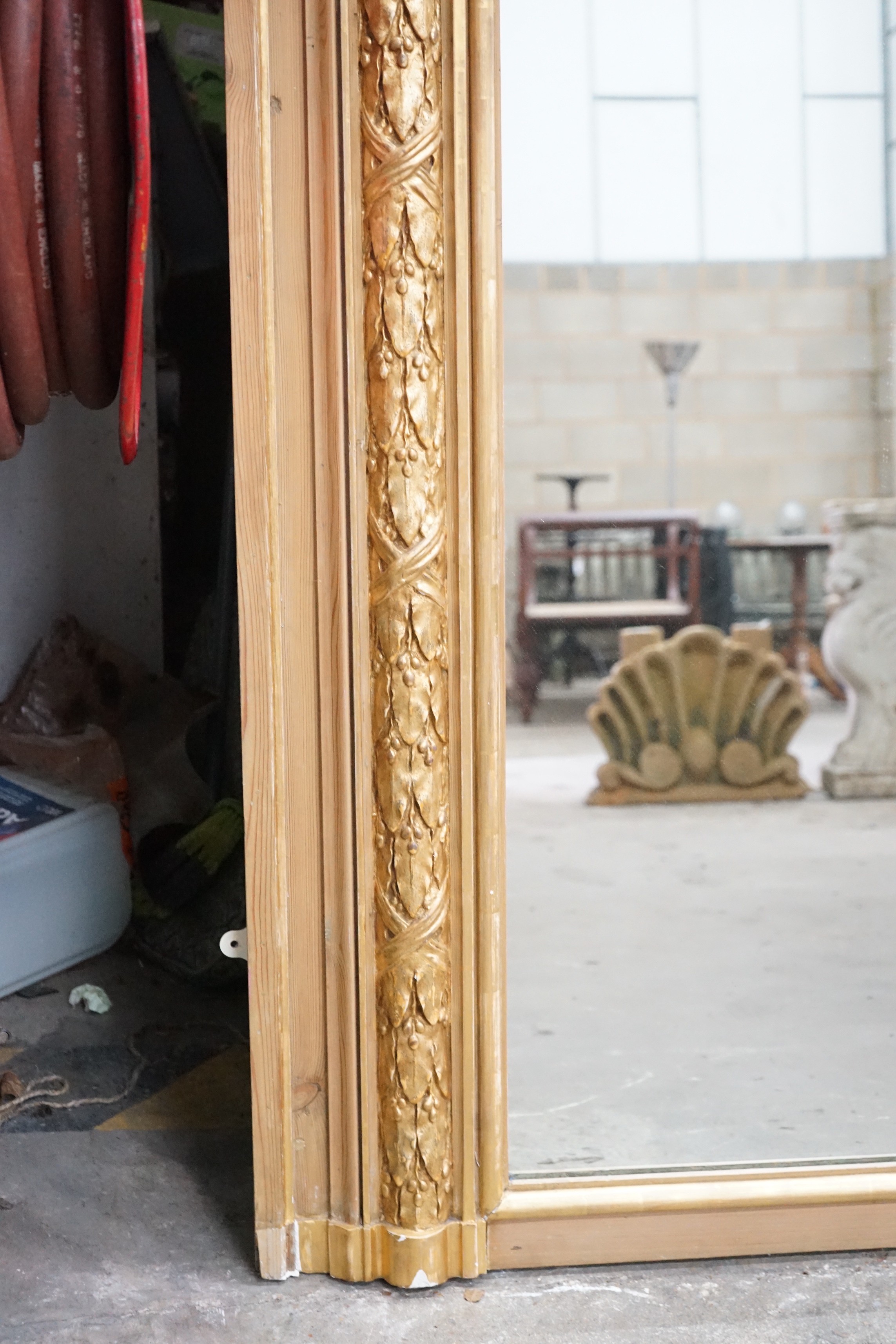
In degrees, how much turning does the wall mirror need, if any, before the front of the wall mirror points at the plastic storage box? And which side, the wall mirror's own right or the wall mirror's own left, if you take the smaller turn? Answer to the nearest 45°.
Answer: approximately 135° to the wall mirror's own right

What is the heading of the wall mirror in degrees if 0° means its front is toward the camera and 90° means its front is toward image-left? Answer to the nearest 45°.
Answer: approximately 0°
